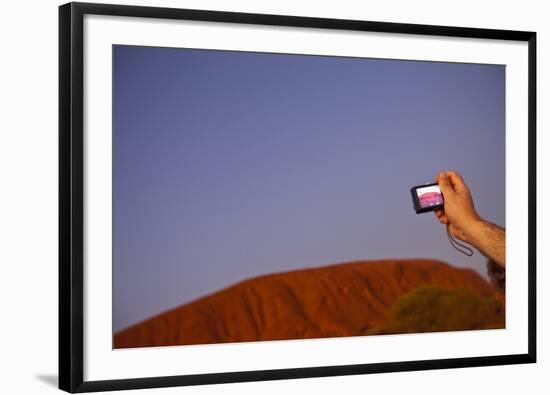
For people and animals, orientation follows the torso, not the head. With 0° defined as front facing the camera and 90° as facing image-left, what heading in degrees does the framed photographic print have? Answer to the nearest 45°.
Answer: approximately 315°
